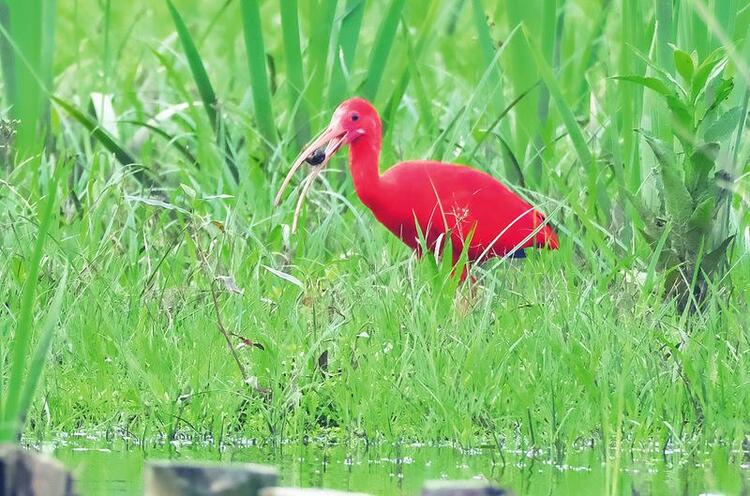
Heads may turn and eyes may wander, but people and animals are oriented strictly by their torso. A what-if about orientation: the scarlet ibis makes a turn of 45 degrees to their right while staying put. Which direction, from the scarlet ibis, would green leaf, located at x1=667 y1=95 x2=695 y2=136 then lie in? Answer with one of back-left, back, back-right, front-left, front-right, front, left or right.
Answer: back

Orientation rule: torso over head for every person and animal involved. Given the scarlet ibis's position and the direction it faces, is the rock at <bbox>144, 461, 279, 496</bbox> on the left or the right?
on its left

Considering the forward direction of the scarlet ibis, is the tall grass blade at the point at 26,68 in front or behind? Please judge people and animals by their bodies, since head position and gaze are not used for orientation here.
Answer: in front

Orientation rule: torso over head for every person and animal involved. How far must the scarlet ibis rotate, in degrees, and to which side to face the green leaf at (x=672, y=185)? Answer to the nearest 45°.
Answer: approximately 135° to its left

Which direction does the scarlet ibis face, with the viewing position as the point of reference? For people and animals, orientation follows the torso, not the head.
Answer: facing to the left of the viewer

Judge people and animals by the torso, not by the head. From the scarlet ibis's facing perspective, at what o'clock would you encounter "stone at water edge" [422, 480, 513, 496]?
The stone at water edge is roughly at 9 o'clock from the scarlet ibis.

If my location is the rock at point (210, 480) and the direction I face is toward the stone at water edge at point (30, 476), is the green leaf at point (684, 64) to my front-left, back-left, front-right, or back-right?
back-right
